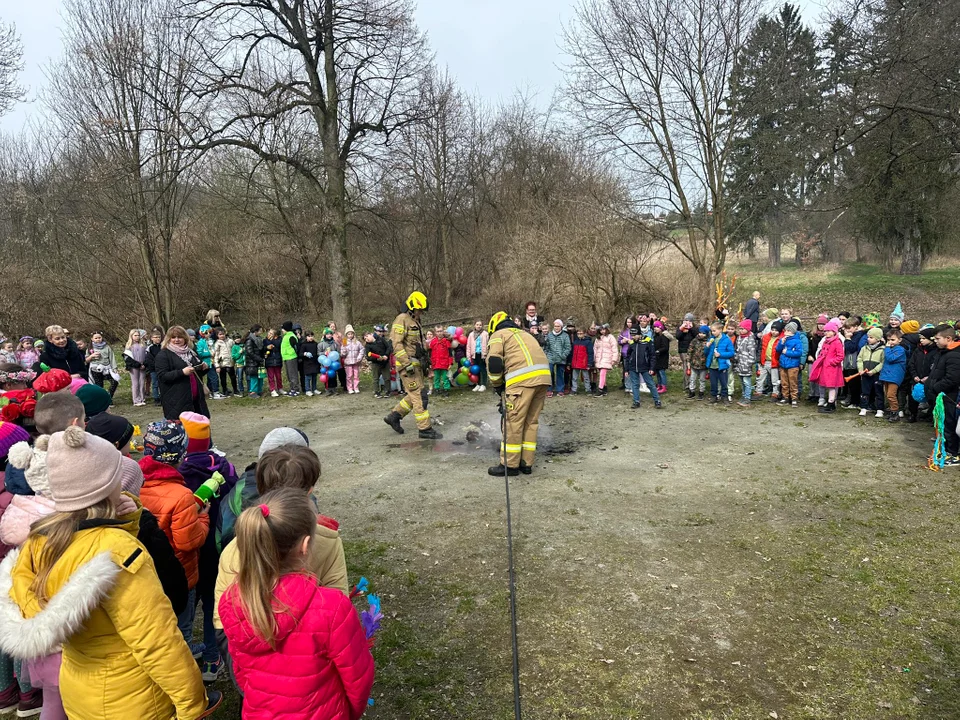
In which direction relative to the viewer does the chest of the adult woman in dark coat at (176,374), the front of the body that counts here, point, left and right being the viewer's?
facing the viewer and to the right of the viewer

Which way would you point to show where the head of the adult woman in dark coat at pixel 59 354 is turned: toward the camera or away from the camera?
toward the camera

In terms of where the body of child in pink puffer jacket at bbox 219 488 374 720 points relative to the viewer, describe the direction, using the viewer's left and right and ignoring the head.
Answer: facing away from the viewer and to the right of the viewer

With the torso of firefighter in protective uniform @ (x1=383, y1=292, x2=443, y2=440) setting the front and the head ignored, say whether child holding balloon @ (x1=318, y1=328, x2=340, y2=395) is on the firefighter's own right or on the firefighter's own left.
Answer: on the firefighter's own left

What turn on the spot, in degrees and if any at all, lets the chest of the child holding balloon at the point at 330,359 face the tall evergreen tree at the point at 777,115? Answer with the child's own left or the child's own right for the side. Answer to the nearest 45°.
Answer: approximately 90° to the child's own left

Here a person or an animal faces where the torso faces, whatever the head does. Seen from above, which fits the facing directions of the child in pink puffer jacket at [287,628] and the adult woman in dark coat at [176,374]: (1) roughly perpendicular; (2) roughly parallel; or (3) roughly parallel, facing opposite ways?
roughly perpendicular

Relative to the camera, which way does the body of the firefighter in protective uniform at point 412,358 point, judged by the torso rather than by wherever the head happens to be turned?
to the viewer's right

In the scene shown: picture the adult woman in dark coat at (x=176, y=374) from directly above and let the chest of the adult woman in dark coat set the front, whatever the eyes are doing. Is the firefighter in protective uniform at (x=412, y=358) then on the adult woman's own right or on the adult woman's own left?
on the adult woman's own left

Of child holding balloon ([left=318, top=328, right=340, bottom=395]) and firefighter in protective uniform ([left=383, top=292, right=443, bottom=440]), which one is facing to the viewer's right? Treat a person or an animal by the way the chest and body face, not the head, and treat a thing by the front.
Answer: the firefighter in protective uniform

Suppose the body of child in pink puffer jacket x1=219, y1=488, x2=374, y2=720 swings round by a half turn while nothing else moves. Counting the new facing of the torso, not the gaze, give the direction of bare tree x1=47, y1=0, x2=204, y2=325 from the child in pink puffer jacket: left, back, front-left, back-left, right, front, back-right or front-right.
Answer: back-right

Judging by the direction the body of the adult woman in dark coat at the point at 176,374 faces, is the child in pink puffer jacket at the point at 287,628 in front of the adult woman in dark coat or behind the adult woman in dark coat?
in front

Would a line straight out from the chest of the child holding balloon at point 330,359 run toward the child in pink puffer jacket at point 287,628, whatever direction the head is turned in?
yes

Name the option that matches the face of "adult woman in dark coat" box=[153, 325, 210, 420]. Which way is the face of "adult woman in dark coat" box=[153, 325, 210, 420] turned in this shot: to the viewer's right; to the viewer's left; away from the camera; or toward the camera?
toward the camera

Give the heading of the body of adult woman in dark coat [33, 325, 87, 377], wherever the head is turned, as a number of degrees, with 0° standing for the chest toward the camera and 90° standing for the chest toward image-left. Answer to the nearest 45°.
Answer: approximately 315°

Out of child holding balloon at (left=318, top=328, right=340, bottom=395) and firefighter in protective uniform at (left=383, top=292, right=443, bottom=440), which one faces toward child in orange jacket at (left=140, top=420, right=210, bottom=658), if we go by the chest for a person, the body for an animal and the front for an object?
the child holding balloon

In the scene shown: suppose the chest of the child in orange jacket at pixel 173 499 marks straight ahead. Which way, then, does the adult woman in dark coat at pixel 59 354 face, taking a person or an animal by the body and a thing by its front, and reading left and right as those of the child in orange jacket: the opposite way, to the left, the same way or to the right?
to the right

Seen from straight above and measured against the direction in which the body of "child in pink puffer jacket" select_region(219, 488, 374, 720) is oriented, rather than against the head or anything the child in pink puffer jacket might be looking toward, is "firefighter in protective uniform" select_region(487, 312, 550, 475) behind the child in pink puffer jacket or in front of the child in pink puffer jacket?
in front
